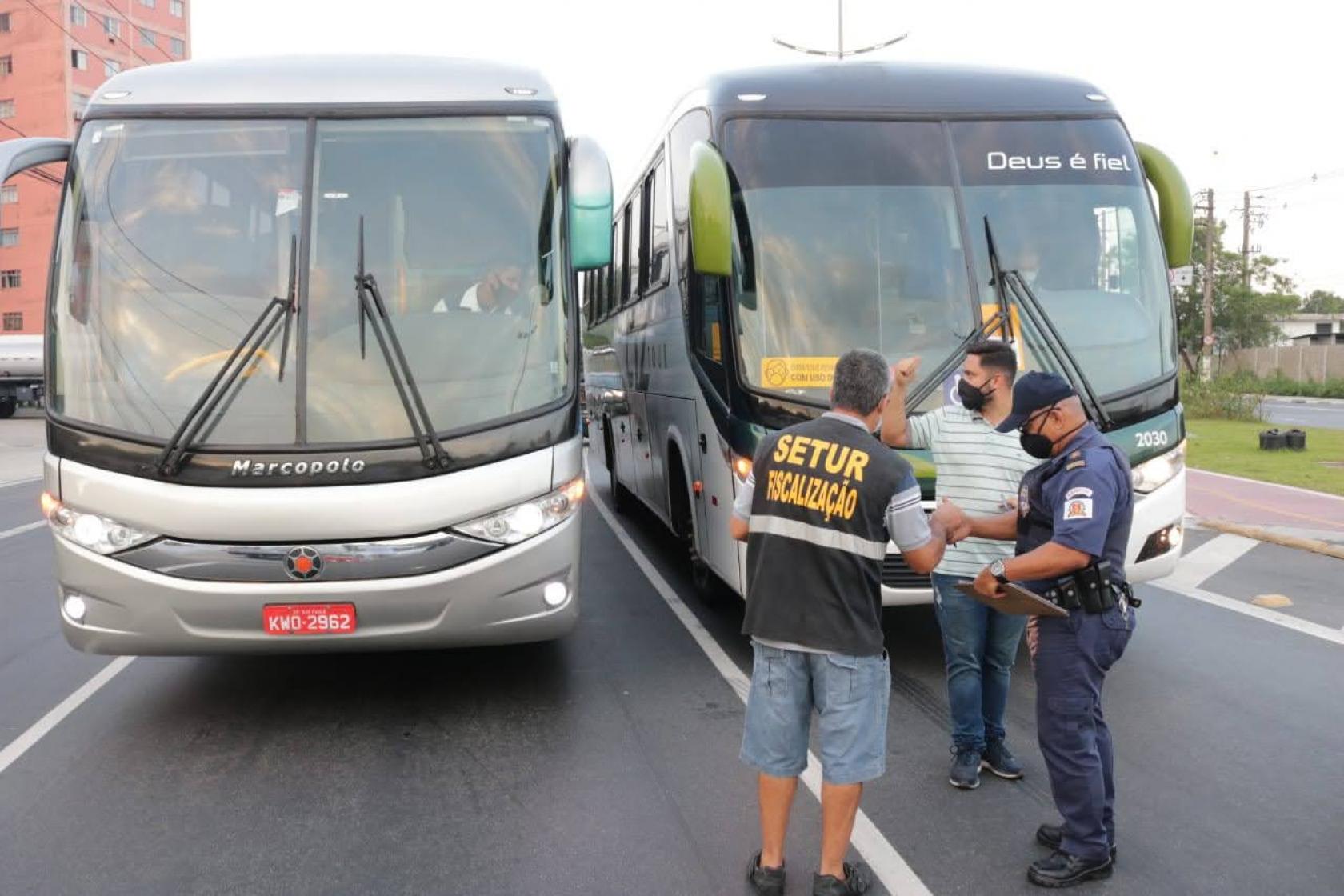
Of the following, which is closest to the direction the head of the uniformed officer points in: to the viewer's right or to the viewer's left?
to the viewer's left

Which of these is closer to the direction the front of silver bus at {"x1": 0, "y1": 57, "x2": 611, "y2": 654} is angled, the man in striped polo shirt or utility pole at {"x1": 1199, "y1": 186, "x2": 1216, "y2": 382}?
the man in striped polo shirt

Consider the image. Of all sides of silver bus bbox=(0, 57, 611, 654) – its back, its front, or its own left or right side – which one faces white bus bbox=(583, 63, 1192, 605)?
left

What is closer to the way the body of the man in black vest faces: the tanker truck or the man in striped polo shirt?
the man in striped polo shirt

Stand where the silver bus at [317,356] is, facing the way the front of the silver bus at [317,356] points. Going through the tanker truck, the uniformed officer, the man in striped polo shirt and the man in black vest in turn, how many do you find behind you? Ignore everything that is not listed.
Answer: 1

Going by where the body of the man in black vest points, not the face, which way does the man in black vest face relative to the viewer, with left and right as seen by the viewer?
facing away from the viewer and to the right of the viewer

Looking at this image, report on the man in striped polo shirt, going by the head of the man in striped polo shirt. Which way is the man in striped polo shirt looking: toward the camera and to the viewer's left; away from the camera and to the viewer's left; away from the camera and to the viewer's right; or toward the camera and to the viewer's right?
toward the camera and to the viewer's left

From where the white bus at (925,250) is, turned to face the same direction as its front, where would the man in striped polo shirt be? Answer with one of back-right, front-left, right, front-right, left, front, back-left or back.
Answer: front-right

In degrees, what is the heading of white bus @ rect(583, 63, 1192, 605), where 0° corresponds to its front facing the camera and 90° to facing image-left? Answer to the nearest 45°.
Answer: approximately 315°

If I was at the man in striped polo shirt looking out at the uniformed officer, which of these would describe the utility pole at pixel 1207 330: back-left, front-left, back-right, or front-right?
back-left

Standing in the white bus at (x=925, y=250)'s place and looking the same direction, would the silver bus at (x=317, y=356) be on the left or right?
on its right

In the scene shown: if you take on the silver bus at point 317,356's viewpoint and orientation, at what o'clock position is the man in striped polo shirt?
The man in striped polo shirt is roughly at 10 o'clock from the silver bus.

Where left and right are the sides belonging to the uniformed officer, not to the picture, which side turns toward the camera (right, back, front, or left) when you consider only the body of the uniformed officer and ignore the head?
left

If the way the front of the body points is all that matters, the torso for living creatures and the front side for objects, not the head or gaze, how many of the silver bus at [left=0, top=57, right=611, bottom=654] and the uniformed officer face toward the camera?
1

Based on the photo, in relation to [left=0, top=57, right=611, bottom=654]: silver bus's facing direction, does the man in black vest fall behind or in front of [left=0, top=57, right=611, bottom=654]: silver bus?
in front

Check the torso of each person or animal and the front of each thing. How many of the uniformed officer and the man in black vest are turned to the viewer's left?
1

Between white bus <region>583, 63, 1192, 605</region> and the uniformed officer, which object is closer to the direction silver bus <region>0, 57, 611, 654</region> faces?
the uniformed officer
